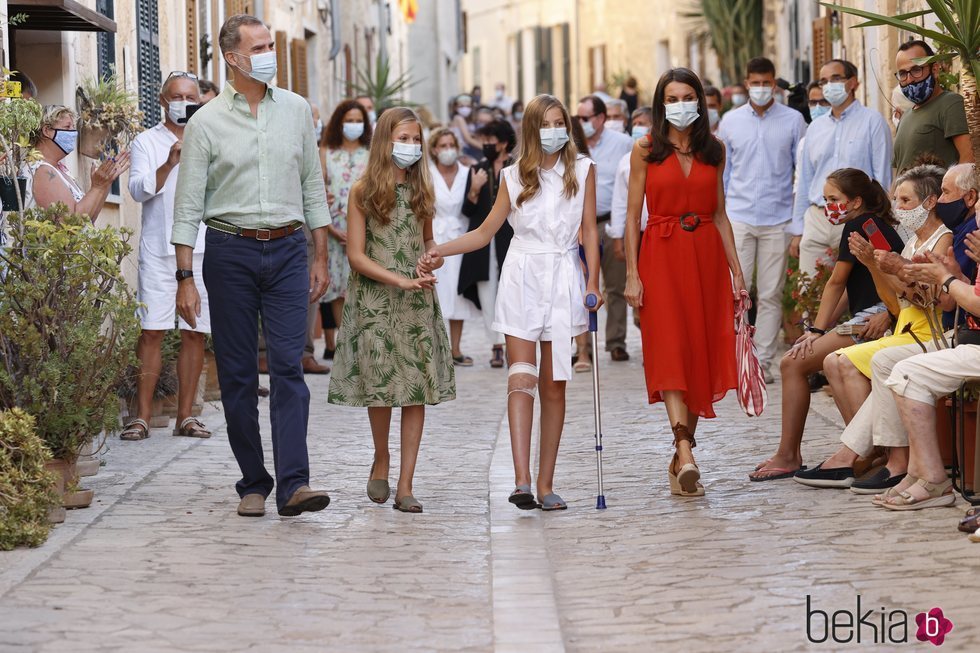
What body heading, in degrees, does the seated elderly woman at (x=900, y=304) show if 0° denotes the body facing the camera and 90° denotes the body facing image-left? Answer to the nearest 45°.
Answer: approximately 90°

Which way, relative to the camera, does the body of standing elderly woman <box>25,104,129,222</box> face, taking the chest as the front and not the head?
to the viewer's right

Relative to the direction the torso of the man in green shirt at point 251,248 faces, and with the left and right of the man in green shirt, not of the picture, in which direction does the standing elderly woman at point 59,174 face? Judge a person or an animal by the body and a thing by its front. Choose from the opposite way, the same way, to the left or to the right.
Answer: to the left

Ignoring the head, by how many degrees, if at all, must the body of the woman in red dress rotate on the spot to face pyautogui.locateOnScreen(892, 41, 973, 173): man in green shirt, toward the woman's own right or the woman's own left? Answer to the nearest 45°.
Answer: approximately 135° to the woman's own left

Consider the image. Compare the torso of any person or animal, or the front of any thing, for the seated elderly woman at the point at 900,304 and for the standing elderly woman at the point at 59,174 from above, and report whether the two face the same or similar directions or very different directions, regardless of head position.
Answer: very different directions

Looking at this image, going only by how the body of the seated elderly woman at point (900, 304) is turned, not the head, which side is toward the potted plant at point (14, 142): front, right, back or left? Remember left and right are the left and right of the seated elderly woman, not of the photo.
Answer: front

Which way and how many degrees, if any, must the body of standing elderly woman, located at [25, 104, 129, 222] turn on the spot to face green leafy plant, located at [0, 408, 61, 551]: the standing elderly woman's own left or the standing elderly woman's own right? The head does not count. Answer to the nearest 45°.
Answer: approximately 90° to the standing elderly woman's own right

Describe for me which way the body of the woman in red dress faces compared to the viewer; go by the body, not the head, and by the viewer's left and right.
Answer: facing the viewer

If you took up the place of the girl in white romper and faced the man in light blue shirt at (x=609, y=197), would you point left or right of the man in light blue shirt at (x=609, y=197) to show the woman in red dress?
right

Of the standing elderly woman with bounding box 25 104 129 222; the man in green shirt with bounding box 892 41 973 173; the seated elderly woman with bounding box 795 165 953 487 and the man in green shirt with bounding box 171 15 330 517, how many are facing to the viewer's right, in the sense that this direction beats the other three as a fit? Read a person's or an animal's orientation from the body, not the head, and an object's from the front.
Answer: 1

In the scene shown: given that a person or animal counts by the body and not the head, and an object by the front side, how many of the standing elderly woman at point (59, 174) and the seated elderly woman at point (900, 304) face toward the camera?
0

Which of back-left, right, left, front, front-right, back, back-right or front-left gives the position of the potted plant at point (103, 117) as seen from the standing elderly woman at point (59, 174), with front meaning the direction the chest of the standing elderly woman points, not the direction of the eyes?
left

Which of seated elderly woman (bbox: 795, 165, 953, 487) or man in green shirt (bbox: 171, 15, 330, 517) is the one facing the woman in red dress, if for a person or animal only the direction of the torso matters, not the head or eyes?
the seated elderly woman

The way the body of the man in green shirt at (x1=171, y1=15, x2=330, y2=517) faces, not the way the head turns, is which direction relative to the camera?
toward the camera

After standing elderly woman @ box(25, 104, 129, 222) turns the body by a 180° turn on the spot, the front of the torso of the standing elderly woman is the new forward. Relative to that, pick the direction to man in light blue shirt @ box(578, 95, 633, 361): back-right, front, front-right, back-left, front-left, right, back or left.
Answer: back-right

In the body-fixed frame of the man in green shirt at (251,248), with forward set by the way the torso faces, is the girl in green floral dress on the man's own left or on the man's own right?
on the man's own left
